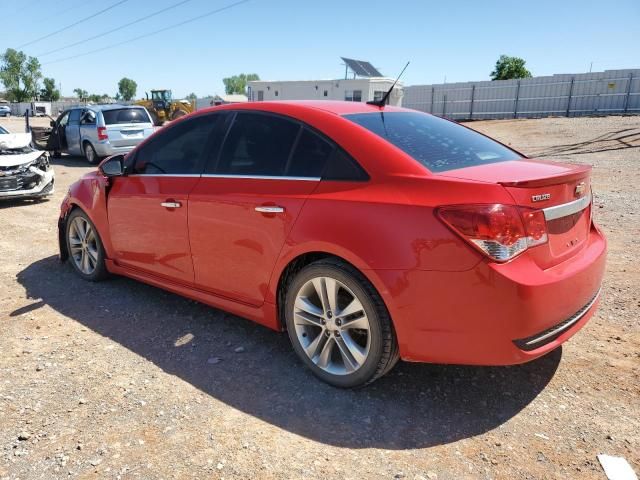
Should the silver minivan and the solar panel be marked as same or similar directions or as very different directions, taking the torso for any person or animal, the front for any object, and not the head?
very different directions

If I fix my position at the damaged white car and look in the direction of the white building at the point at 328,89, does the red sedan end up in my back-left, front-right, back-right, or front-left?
back-right

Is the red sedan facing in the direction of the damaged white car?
yes

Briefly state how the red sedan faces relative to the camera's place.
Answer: facing away from the viewer and to the left of the viewer

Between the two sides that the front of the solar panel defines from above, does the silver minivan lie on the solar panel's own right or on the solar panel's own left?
on the solar panel's own right

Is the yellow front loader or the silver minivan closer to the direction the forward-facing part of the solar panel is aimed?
the silver minivan

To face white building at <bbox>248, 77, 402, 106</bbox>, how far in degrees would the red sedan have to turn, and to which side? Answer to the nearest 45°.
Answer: approximately 45° to its right

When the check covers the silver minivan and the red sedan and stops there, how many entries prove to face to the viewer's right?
0

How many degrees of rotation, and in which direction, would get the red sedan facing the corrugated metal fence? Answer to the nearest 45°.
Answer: approximately 45° to its right

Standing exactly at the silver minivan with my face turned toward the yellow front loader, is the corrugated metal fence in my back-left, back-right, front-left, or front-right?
front-right

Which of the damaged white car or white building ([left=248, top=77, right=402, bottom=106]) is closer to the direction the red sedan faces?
the damaged white car

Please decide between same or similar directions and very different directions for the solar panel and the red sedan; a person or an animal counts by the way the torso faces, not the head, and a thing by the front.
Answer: very different directions

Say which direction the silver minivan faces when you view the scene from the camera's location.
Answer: facing away from the viewer and to the left of the viewer
